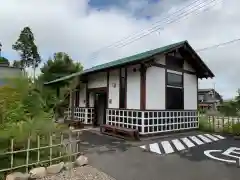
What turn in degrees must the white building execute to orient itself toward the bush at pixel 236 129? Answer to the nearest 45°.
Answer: approximately 135° to its left

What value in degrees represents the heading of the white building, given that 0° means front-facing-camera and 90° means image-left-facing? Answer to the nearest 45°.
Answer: approximately 45°

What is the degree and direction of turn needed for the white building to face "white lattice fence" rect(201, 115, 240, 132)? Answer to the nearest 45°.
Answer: approximately 180°

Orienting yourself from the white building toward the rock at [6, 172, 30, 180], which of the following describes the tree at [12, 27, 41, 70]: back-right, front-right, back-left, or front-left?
back-right

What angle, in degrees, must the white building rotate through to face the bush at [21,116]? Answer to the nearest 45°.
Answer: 0° — it already faces it

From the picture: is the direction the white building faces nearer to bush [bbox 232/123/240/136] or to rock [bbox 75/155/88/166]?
the rock

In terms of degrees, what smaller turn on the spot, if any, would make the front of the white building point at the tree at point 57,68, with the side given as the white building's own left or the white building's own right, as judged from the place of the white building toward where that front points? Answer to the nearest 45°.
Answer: approximately 90° to the white building's own right
